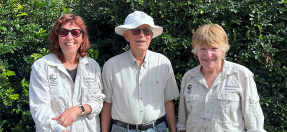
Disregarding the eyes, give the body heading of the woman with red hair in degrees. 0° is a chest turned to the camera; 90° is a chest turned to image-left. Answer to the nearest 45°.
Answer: approximately 0°

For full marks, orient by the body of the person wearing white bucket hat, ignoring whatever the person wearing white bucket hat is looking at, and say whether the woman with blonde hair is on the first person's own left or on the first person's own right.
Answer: on the first person's own left

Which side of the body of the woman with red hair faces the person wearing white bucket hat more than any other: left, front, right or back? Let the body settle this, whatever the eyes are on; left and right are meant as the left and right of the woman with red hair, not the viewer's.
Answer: left

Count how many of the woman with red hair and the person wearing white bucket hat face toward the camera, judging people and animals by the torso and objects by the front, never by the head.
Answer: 2

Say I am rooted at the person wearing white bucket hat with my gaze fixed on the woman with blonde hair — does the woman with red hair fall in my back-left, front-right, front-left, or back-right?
back-right
